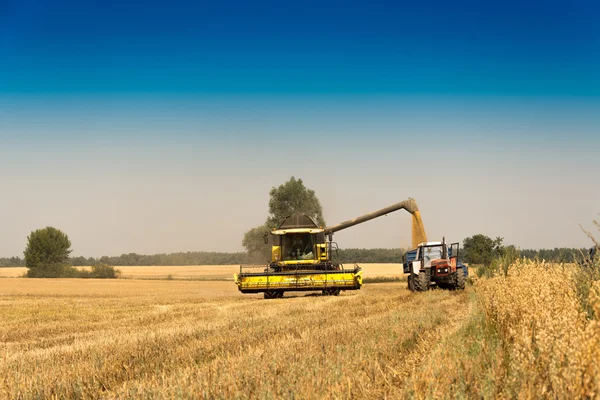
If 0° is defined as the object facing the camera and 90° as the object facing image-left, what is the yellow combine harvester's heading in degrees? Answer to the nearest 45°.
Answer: approximately 0°
